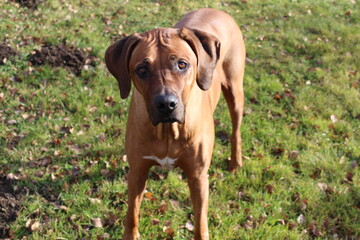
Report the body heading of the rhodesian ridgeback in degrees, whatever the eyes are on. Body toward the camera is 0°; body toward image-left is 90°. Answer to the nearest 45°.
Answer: approximately 0°

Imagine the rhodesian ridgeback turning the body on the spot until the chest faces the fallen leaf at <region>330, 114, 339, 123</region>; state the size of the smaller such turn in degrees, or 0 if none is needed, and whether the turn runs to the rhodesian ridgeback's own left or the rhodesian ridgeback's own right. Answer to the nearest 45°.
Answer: approximately 135° to the rhodesian ridgeback's own left
